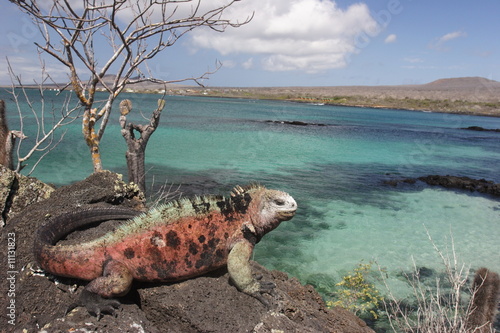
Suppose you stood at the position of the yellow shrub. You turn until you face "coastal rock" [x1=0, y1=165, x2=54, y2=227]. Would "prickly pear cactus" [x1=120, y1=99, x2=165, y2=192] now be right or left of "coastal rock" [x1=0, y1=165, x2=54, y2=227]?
right

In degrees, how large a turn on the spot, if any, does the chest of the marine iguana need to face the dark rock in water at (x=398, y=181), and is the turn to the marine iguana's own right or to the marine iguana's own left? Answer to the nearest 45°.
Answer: approximately 45° to the marine iguana's own left

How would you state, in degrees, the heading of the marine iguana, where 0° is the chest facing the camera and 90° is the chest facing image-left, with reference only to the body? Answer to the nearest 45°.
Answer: approximately 270°

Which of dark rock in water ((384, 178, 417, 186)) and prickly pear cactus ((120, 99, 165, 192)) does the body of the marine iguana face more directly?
the dark rock in water

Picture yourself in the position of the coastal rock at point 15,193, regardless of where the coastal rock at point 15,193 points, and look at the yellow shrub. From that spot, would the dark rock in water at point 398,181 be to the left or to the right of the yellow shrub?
left

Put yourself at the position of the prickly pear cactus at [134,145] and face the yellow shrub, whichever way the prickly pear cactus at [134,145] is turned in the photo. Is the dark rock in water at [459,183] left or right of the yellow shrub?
left

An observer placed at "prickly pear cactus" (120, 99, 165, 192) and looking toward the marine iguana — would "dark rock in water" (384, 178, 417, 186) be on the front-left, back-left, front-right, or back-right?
back-left

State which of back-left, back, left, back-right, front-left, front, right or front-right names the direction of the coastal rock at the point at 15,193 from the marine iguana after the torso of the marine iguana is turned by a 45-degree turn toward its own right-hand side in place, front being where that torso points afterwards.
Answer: back
